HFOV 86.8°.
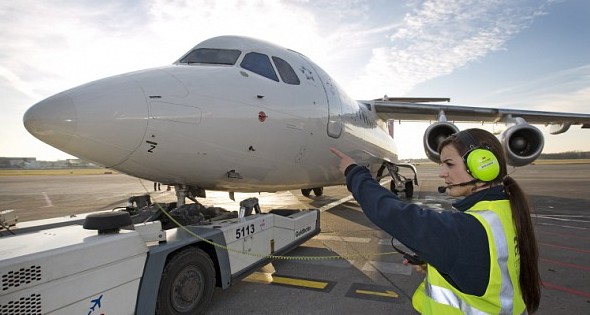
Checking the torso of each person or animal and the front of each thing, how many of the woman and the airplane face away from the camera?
0

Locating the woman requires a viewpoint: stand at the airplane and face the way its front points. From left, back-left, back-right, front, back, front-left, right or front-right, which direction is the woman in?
left

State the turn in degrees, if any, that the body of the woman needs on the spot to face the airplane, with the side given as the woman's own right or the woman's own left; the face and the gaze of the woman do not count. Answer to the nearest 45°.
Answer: approximately 45° to the woman's own right

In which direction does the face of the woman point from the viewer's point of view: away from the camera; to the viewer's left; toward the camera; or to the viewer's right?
to the viewer's left

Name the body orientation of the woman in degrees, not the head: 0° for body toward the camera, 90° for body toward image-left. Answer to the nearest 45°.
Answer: approximately 90°
